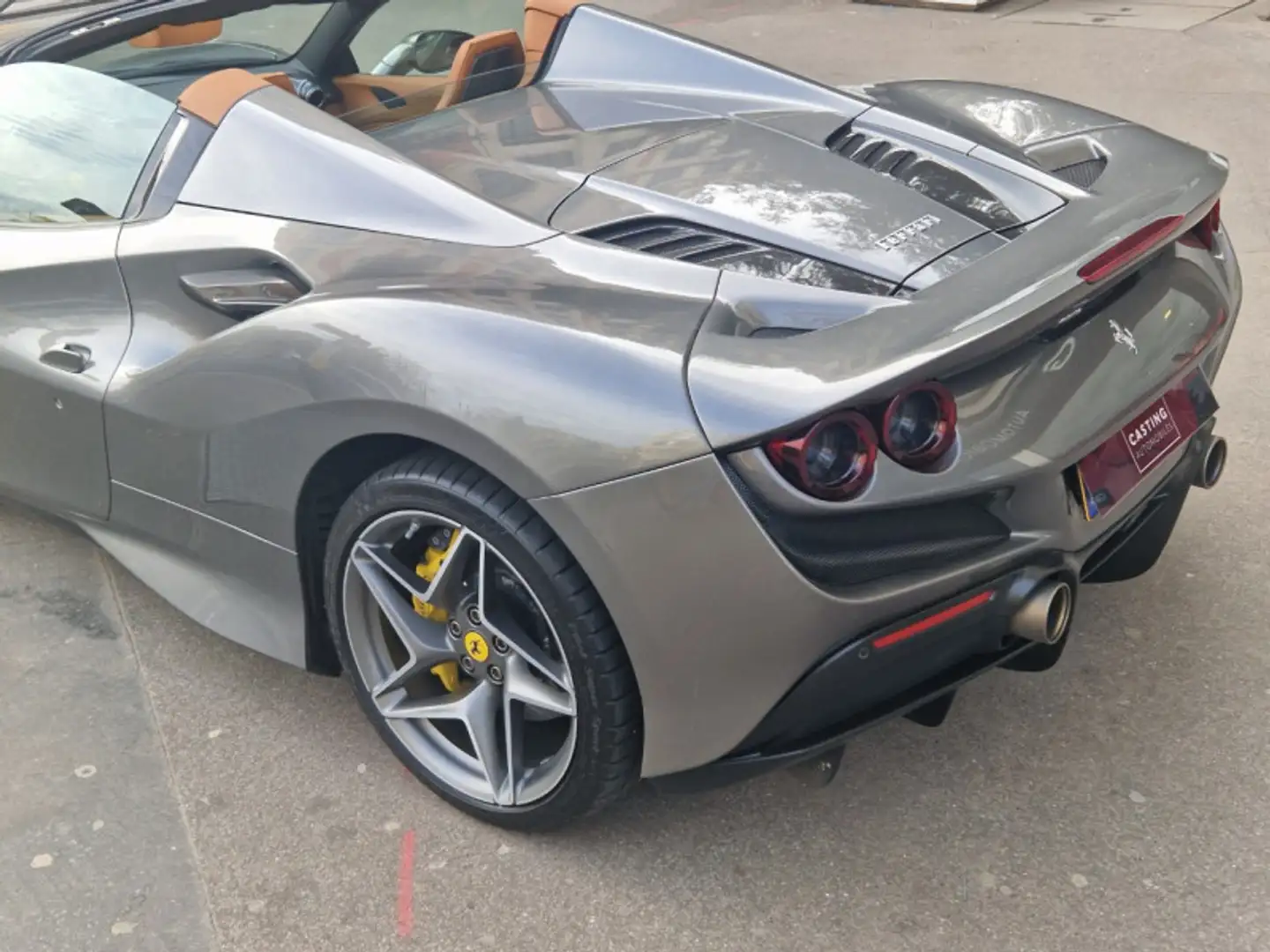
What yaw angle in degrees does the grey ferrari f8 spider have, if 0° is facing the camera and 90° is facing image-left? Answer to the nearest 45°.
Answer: approximately 135°
